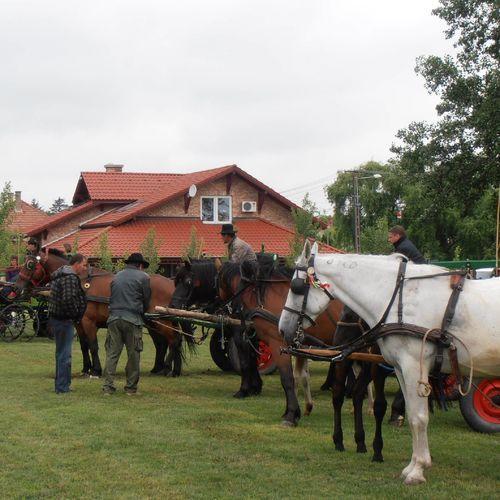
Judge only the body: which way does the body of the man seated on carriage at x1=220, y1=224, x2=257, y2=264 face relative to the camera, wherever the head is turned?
to the viewer's left

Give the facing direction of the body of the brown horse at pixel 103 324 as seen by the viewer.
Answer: to the viewer's left

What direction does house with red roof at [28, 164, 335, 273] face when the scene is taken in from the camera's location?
facing the viewer

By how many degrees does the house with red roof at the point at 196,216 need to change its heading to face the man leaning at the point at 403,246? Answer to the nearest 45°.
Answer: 0° — it already faces them

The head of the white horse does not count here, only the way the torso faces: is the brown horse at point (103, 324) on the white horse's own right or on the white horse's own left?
on the white horse's own right

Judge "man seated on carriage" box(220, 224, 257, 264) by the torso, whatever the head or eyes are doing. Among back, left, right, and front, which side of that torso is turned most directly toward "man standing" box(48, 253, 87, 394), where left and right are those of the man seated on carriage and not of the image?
front

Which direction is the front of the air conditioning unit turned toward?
toward the camera

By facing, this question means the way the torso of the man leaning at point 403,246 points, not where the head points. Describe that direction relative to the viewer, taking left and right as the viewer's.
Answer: facing to the left of the viewer

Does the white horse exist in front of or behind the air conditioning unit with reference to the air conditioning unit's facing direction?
in front

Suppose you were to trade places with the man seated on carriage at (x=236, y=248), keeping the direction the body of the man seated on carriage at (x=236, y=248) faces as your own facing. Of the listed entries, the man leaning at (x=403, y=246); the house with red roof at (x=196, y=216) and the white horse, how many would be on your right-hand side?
1

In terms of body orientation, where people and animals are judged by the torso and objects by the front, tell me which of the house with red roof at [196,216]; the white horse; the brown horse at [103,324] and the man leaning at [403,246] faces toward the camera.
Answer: the house with red roof

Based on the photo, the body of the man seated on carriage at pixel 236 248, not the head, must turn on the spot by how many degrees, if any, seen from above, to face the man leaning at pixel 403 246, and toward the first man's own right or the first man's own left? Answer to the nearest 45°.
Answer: approximately 135° to the first man's own left

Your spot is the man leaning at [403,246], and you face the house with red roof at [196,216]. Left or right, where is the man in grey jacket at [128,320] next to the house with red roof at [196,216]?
left

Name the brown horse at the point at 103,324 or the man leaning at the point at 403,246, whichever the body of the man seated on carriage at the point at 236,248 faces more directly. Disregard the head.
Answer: the brown horse

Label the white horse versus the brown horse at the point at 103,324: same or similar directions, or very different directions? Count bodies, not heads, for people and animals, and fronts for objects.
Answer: same or similar directions

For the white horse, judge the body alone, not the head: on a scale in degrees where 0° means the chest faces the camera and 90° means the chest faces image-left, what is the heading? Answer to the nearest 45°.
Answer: approximately 90°
